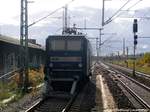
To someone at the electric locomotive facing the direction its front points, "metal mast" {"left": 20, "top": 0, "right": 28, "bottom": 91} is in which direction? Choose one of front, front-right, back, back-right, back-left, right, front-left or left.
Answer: right

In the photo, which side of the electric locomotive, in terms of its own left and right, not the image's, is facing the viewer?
front
